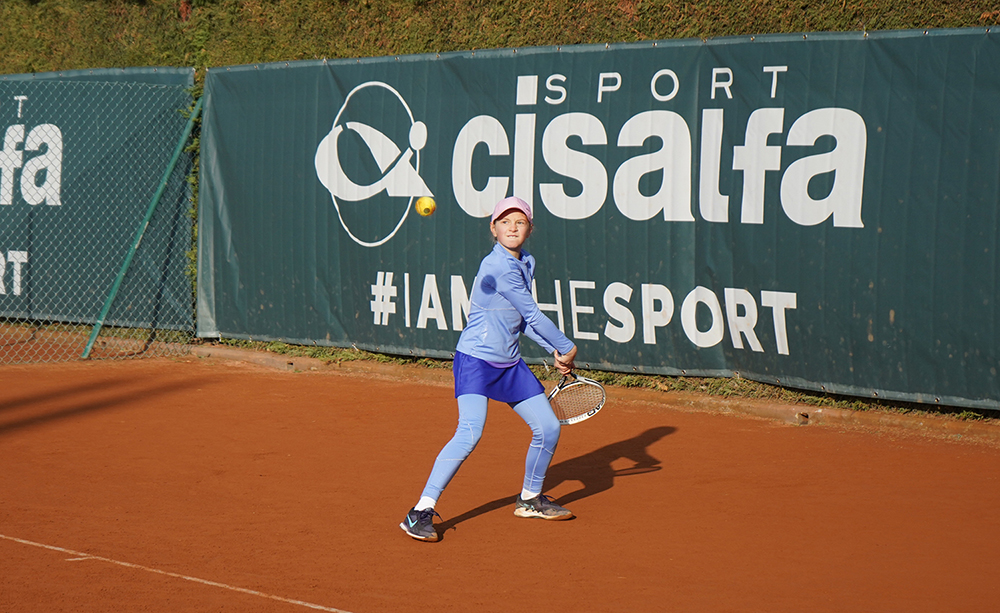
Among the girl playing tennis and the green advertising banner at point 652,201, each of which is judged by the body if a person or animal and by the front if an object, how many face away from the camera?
0

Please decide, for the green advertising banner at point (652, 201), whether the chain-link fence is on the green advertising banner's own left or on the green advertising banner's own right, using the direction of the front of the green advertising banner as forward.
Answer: on the green advertising banner's own right

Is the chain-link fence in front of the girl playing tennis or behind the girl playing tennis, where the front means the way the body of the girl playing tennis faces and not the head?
behind

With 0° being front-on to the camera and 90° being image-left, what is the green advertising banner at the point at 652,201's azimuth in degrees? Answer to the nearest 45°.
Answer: approximately 45°

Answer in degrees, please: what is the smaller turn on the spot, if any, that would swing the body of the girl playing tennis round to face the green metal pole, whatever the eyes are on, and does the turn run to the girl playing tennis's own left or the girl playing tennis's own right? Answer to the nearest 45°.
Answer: approximately 180°

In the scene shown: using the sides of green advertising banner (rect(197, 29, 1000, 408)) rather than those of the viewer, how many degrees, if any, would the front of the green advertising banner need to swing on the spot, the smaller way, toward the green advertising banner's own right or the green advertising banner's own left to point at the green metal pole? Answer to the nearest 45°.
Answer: approximately 45° to the green advertising banner's own right

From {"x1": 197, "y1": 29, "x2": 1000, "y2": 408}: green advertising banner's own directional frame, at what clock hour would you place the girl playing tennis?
The girl playing tennis is roughly at 11 o'clock from the green advertising banner.

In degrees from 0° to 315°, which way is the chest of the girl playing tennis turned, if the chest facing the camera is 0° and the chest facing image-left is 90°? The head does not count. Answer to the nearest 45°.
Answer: approximately 315°
